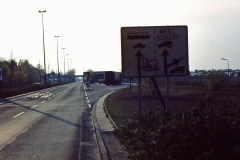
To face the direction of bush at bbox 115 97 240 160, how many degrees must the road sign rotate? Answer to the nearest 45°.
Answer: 0° — it already faces it

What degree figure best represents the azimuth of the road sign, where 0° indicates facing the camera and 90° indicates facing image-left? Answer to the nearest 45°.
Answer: approximately 0°

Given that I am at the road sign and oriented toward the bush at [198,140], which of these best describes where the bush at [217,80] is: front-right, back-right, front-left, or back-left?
back-left

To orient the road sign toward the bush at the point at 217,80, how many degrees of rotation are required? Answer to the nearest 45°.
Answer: approximately 180°
